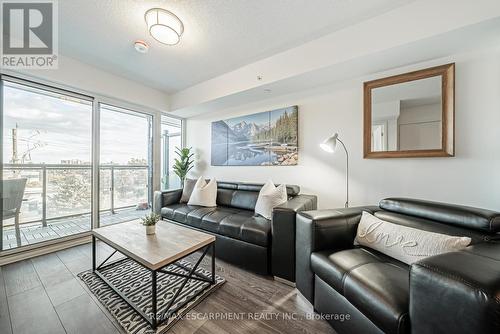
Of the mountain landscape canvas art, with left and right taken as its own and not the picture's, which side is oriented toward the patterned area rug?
front

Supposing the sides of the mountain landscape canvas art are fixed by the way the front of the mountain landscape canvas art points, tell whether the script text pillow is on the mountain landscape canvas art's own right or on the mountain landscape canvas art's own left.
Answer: on the mountain landscape canvas art's own left

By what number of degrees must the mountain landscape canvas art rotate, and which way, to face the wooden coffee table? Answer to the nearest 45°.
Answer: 0° — it already faces it

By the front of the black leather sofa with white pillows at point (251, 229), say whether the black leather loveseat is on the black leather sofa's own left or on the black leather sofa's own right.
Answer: on the black leather sofa's own left

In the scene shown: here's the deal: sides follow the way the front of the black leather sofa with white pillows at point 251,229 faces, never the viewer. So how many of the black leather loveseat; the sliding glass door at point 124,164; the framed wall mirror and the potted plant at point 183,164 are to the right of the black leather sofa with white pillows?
2

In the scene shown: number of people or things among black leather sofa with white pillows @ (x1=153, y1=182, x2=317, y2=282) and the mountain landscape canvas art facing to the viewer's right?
0

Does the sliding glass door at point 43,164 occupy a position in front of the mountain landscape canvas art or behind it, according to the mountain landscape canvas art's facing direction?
in front

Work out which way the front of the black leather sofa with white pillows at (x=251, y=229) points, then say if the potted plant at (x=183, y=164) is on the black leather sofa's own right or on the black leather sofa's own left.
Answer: on the black leather sofa's own right

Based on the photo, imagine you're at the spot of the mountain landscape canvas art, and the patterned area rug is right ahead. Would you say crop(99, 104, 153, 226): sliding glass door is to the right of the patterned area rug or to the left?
right

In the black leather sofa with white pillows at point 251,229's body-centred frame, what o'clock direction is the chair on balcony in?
The chair on balcony is roughly at 2 o'clock from the black leather sofa with white pillows.

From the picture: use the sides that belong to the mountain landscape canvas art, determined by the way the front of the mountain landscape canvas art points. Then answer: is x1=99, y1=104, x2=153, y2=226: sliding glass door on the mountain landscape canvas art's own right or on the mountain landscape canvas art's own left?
on the mountain landscape canvas art's own right

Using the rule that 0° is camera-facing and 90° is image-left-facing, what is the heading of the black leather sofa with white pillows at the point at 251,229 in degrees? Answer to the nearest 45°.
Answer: approximately 45°

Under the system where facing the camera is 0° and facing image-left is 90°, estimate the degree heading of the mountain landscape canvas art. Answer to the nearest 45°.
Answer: approximately 45°
